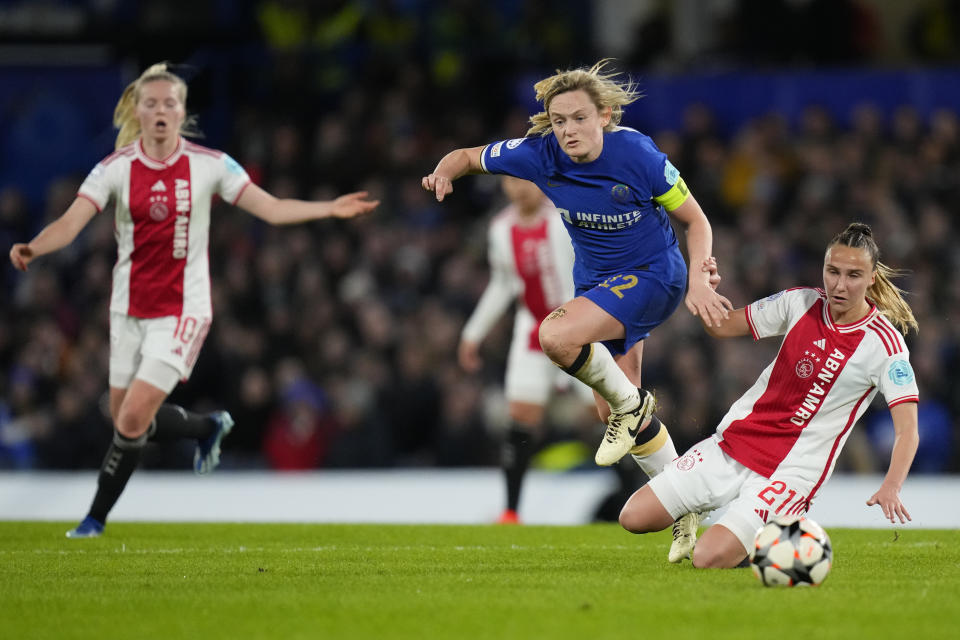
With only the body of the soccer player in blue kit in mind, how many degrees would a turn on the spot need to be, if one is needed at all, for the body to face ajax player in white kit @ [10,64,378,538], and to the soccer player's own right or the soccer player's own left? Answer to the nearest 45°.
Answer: approximately 90° to the soccer player's own right

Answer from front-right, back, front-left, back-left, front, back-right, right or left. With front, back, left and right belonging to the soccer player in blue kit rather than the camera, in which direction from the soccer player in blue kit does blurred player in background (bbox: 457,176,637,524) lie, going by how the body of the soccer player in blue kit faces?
back-right

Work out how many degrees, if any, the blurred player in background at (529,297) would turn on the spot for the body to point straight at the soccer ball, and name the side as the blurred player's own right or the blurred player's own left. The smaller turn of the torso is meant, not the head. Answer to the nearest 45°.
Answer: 0° — they already face it

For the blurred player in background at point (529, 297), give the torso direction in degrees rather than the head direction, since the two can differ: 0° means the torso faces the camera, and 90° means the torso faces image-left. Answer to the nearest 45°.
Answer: approximately 0°

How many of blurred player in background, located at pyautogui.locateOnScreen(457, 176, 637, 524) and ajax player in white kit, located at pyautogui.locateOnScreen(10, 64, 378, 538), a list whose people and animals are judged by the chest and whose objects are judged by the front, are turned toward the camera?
2

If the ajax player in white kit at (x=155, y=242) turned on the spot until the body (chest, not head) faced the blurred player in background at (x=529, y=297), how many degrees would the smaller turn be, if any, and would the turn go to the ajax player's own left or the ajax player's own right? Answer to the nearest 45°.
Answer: approximately 135° to the ajax player's own left

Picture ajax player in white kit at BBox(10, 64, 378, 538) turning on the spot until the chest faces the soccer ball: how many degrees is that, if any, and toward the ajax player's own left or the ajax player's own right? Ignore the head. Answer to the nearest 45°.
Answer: approximately 45° to the ajax player's own left
